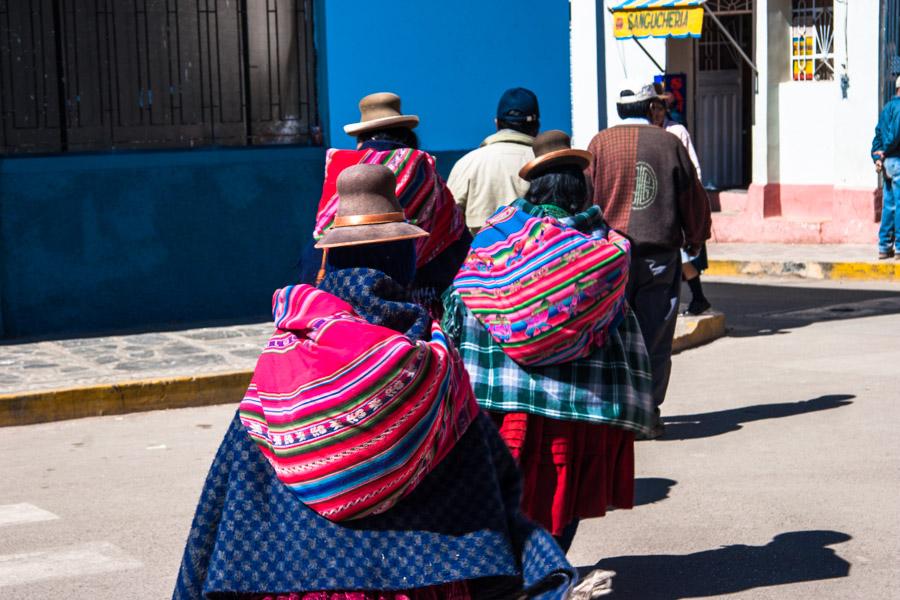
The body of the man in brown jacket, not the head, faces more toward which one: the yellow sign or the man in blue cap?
the yellow sign

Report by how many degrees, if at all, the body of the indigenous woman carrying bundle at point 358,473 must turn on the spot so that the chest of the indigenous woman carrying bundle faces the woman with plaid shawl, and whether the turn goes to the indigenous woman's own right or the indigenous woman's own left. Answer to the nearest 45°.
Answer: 0° — they already face them

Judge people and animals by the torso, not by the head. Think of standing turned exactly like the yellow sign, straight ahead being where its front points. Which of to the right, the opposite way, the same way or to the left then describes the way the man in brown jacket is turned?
the opposite way

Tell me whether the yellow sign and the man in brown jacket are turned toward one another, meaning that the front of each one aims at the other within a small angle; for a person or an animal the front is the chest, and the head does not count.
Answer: yes

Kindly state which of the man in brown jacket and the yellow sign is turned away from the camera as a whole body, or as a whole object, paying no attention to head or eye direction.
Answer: the man in brown jacket

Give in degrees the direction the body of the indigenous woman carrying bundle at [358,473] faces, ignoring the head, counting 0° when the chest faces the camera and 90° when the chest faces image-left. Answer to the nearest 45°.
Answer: approximately 180°

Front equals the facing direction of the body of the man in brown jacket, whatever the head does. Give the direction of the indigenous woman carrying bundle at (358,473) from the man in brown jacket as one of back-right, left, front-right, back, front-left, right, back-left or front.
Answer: back

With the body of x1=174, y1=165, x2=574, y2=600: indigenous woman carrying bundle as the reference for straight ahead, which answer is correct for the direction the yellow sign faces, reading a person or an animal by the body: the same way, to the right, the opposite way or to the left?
the opposite way

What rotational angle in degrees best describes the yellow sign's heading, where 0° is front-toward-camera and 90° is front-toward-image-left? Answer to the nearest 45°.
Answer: approximately 0°

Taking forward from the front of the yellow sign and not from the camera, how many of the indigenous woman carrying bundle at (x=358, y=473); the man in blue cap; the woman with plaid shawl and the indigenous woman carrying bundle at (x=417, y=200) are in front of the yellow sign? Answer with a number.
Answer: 4

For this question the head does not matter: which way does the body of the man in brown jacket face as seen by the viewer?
away from the camera

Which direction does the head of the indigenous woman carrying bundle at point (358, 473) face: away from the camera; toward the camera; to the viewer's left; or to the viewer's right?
away from the camera

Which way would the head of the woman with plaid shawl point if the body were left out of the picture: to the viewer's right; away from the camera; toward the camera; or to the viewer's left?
away from the camera

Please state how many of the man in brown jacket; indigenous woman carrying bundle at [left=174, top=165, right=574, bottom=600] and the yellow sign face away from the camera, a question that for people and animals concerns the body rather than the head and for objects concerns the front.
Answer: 2

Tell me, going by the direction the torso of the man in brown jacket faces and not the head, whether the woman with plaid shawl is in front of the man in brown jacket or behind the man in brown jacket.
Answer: behind
